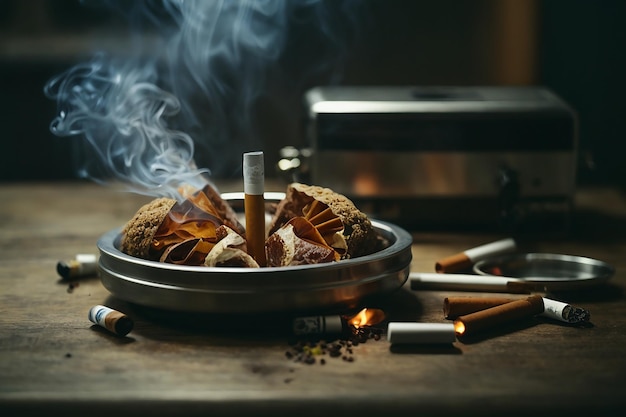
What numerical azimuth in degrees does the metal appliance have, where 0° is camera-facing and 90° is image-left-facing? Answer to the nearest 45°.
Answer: approximately 0°

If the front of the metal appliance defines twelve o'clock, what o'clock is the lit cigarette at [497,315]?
The lit cigarette is roughly at 12 o'clock from the metal appliance.

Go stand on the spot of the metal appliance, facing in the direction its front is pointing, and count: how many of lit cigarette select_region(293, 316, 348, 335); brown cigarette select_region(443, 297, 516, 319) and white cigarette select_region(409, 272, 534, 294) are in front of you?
3

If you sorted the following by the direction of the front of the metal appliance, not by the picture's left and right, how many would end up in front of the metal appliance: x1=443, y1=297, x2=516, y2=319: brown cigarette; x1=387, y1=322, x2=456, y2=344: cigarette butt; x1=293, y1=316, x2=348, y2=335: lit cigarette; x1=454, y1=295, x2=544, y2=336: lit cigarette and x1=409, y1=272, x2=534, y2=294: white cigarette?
5

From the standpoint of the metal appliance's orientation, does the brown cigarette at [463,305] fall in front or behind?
in front

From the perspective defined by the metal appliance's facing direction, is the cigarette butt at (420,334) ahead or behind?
ahead

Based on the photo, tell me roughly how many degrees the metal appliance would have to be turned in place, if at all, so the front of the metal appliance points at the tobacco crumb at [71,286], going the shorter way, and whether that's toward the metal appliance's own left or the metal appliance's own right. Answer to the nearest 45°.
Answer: approximately 45° to the metal appliance's own right

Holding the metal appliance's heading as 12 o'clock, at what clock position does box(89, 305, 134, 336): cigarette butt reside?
The cigarette butt is roughly at 1 o'clock from the metal appliance.

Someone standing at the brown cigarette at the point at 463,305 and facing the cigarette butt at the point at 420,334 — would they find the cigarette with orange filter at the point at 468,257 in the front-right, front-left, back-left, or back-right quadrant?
back-right

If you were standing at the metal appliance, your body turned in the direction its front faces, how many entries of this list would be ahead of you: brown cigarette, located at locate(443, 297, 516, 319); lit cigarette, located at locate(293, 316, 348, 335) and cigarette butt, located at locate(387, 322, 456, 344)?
3
